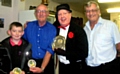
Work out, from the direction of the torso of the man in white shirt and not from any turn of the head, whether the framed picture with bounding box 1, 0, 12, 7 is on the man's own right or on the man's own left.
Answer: on the man's own right

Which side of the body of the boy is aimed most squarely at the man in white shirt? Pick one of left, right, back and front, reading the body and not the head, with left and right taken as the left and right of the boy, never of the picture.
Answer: left

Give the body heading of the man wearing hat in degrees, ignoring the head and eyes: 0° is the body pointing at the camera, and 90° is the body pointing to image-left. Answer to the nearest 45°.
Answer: approximately 45°

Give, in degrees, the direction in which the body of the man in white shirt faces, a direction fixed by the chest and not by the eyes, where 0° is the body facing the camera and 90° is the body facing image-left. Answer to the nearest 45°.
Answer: approximately 45°
